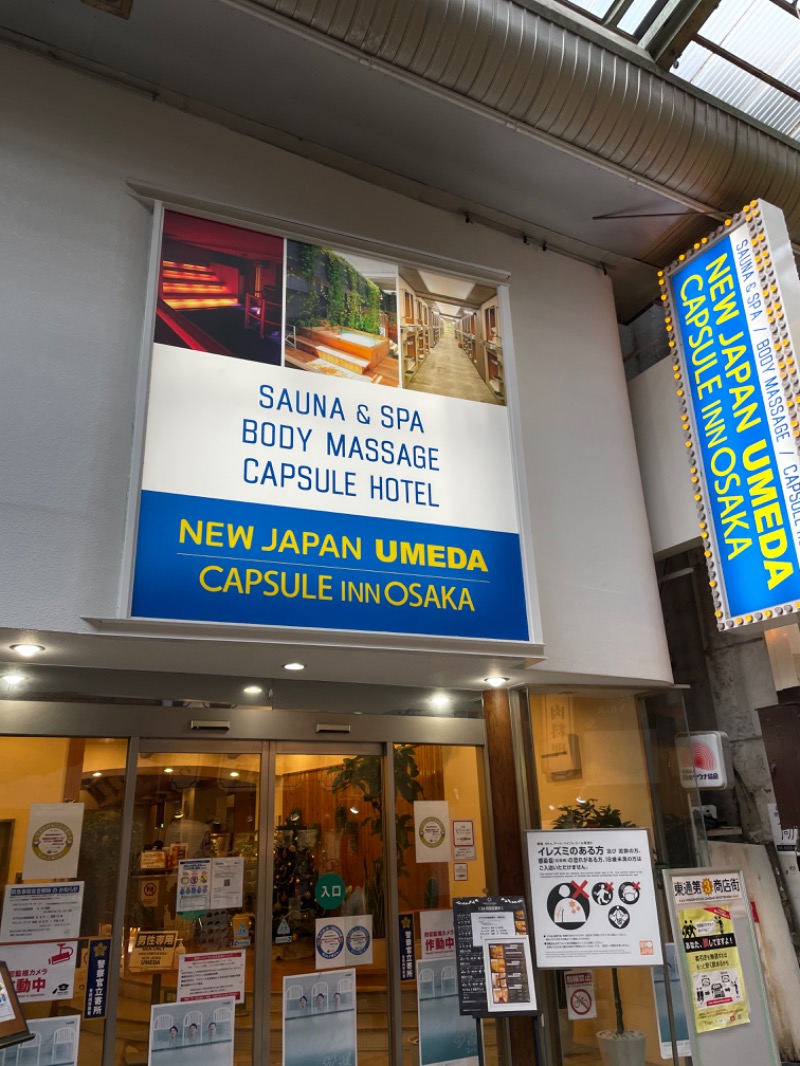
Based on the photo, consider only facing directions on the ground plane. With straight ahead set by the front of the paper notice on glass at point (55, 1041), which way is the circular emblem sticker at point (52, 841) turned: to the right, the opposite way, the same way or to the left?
the same way

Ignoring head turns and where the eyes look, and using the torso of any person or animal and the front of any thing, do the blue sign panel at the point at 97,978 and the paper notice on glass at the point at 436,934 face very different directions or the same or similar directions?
same or similar directions

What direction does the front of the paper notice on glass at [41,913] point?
toward the camera

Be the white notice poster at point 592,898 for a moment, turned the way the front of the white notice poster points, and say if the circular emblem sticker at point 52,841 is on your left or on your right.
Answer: on your right

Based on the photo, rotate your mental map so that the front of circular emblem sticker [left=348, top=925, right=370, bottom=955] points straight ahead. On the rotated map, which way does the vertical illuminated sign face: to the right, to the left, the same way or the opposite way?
to the right

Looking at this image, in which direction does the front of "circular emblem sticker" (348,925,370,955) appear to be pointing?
toward the camera

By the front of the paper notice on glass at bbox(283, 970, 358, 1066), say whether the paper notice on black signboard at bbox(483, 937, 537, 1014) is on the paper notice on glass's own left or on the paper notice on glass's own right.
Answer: on the paper notice on glass's own left

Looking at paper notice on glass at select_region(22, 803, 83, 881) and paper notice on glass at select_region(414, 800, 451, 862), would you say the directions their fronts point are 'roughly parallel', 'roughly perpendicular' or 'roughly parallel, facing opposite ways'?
roughly parallel

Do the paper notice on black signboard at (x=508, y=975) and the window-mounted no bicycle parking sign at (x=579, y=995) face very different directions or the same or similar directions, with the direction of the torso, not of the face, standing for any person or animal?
same or similar directions

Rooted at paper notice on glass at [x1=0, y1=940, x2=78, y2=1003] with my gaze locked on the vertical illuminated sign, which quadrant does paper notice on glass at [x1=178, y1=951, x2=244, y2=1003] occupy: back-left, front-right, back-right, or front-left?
front-left

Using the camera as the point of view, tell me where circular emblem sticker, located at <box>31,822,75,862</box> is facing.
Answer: facing the viewer

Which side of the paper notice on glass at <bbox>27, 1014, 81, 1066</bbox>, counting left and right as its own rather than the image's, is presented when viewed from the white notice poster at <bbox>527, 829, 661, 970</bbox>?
left

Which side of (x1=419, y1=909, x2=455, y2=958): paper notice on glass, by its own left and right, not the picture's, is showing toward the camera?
front

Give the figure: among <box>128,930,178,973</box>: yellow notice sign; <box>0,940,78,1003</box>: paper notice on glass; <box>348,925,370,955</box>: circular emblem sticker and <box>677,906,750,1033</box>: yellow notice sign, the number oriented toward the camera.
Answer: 4

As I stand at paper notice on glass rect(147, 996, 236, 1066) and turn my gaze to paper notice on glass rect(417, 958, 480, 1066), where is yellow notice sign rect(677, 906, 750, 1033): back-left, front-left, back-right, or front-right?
front-right

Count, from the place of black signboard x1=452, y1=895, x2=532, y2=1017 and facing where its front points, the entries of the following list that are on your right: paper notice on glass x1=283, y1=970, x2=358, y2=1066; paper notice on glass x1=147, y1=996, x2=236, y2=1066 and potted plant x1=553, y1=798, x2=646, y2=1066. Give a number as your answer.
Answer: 2
